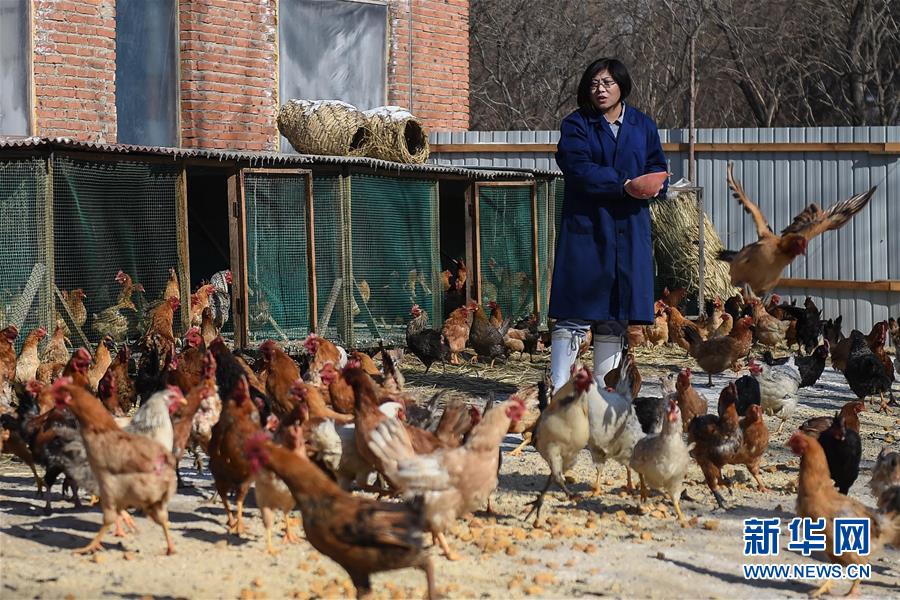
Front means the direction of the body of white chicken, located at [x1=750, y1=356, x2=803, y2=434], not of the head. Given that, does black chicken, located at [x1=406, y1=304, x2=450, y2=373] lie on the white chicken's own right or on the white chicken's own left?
on the white chicken's own right

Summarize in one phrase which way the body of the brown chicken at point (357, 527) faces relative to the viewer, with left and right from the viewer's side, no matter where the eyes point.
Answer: facing to the left of the viewer

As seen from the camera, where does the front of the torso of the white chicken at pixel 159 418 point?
to the viewer's right

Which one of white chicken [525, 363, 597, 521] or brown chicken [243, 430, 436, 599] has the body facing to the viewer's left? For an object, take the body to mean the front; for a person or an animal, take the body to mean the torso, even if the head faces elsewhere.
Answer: the brown chicken

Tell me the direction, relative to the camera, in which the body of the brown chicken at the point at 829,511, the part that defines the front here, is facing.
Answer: to the viewer's left

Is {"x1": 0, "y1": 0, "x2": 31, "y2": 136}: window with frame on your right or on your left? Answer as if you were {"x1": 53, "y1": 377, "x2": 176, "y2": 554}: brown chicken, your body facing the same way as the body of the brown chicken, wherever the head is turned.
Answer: on your right

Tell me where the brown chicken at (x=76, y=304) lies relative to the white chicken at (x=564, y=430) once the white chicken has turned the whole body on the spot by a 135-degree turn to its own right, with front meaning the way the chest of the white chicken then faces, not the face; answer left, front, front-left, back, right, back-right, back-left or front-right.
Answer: front-right

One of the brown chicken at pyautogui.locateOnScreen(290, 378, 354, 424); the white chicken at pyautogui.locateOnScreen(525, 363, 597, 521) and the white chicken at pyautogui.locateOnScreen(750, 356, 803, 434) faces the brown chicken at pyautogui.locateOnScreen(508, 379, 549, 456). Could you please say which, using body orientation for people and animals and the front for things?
the white chicken at pyautogui.locateOnScreen(750, 356, 803, 434)

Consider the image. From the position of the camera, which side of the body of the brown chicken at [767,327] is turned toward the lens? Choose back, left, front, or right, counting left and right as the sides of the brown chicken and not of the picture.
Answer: left

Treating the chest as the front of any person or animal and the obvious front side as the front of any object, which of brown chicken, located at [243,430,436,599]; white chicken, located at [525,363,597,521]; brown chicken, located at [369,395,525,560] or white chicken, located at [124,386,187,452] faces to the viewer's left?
brown chicken, located at [243,430,436,599]

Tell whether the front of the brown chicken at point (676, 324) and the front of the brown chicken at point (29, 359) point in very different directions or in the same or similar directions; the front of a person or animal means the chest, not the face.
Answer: very different directions

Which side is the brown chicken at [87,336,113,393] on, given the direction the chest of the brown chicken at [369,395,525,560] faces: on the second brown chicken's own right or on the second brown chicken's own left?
on the second brown chicken's own left

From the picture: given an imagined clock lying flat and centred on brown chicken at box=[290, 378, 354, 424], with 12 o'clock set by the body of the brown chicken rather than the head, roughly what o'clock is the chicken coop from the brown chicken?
The chicken coop is roughly at 3 o'clock from the brown chicken.

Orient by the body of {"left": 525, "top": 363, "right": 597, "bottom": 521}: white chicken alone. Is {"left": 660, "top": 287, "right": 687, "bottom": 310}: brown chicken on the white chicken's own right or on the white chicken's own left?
on the white chicken's own left
